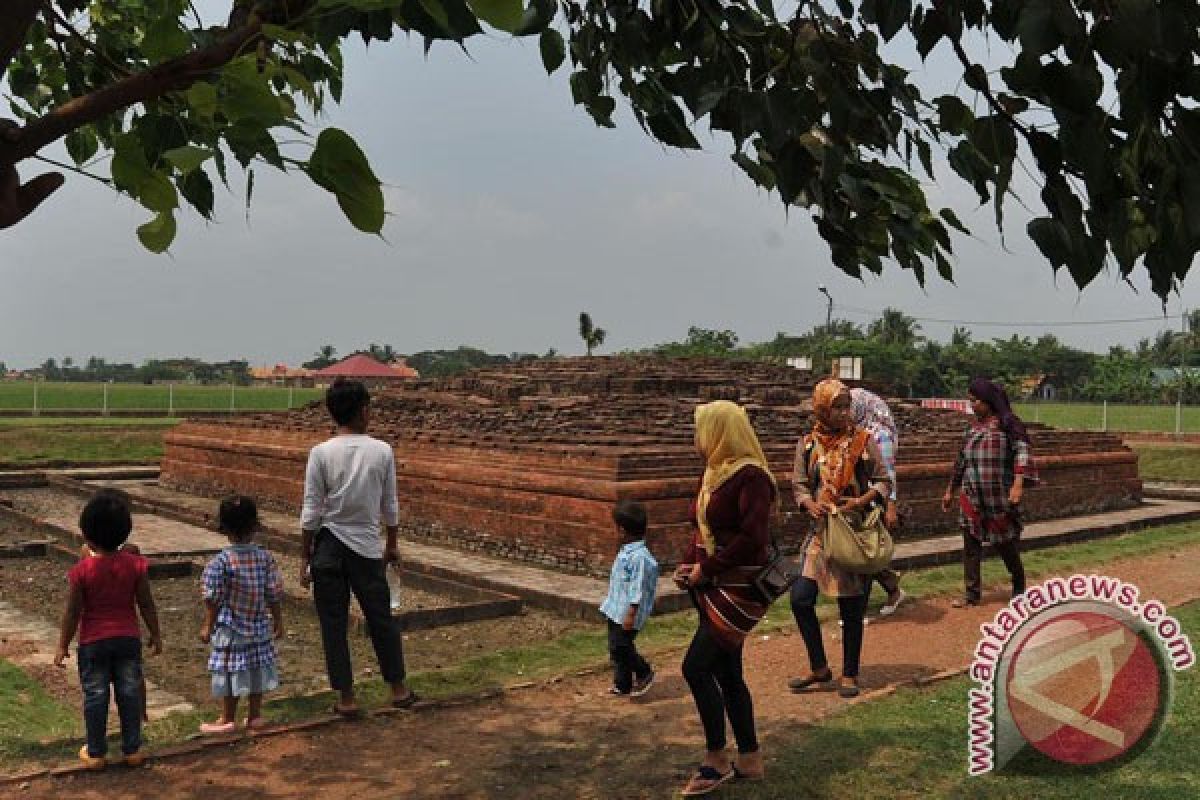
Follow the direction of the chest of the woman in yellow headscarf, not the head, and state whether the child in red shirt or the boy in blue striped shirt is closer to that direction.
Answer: the child in red shirt

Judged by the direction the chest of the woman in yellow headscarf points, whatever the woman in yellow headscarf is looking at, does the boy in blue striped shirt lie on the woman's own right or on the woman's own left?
on the woman's own right

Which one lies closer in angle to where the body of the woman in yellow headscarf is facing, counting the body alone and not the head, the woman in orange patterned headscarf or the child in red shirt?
the child in red shirt

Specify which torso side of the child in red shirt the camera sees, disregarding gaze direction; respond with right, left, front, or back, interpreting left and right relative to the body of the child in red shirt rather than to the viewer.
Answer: back

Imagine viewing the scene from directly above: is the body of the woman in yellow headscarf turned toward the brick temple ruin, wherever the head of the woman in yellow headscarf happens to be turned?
no

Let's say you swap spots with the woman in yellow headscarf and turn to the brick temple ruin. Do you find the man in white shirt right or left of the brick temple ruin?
left

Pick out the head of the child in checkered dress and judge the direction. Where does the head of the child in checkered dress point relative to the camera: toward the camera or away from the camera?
away from the camera

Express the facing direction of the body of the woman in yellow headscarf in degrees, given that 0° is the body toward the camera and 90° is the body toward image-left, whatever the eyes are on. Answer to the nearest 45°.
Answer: approximately 90°

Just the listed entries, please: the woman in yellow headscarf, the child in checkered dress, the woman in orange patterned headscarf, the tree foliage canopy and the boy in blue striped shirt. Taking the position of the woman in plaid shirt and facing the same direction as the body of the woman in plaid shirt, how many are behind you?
0

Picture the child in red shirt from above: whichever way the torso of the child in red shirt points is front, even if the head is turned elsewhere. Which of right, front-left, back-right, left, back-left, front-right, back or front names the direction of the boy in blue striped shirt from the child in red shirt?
right

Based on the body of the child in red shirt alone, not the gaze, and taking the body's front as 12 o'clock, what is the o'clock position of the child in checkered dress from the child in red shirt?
The child in checkered dress is roughly at 2 o'clock from the child in red shirt.

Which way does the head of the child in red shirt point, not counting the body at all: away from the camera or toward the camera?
away from the camera
